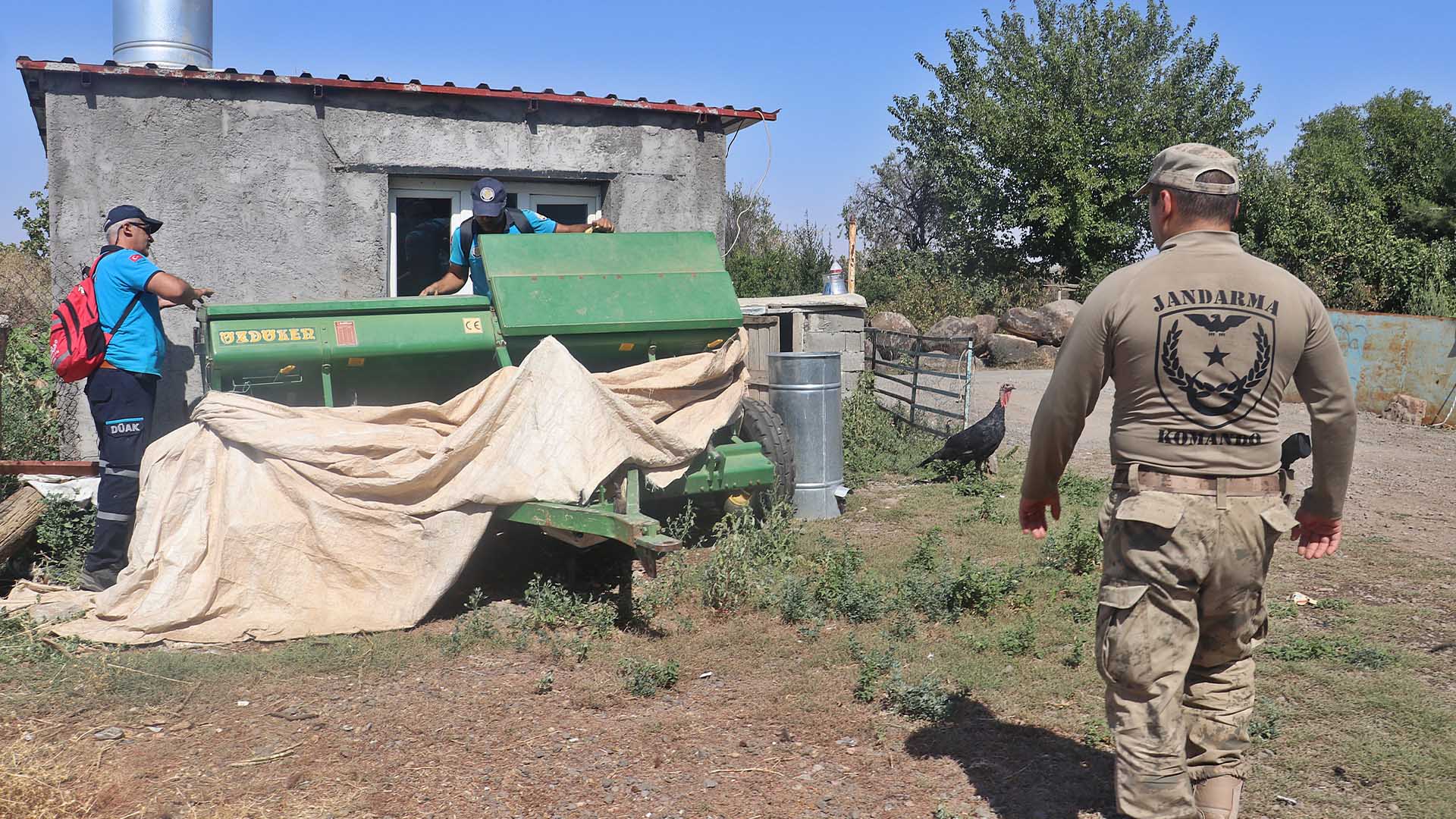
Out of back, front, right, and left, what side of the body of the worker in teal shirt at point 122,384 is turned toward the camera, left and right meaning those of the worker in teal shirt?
right

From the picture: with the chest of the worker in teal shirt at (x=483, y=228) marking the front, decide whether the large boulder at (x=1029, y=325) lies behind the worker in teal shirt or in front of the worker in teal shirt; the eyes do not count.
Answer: behind

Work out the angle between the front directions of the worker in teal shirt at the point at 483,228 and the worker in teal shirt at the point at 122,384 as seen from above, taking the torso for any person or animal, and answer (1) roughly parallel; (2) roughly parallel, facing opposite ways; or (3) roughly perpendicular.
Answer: roughly perpendicular

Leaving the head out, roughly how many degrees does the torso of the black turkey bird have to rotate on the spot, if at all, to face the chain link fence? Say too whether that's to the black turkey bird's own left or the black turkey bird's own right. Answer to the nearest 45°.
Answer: approximately 180°

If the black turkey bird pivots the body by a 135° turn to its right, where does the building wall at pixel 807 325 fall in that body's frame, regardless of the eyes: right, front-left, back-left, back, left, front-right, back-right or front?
right

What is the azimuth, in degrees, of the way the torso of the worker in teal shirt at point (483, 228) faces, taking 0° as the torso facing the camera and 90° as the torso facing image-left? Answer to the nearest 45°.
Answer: approximately 0°

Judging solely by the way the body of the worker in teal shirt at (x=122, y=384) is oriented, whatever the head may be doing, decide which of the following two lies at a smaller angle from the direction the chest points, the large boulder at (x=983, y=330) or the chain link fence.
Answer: the large boulder

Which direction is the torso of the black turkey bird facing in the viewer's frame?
to the viewer's right

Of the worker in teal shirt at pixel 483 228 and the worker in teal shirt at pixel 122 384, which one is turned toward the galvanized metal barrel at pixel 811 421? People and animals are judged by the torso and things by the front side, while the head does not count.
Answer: the worker in teal shirt at pixel 122 384

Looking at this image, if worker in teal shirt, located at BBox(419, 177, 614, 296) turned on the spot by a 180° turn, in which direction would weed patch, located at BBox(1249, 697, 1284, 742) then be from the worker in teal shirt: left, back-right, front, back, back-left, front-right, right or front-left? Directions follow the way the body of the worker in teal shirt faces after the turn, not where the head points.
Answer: back-right

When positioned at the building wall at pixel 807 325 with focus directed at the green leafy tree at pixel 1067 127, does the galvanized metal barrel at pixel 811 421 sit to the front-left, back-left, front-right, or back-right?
back-right

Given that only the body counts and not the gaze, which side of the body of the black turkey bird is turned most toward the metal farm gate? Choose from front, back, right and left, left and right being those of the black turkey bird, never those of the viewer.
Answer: left

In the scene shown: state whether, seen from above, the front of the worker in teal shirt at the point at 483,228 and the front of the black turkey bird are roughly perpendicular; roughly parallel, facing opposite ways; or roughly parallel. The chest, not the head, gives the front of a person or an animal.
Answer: roughly perpendicular

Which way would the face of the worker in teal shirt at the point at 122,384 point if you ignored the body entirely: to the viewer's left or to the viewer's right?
to the viewer's right
